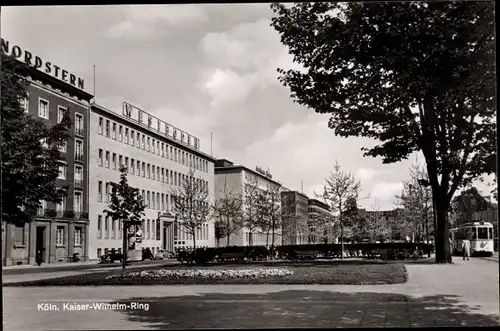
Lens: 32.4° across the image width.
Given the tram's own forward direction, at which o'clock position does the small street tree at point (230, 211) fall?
The small street tree is roughly at 4 o'clock from the tram.

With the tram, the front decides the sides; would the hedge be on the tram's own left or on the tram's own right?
on the tram's own right

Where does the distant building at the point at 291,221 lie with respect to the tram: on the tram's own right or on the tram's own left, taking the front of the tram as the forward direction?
on the tram's own right

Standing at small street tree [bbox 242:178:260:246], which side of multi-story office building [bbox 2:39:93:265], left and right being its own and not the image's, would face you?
left

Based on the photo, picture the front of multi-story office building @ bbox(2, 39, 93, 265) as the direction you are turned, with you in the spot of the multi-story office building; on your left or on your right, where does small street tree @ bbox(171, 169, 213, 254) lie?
on your left

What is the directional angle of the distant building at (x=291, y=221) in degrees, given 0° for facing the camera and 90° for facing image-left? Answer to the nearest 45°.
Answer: approximately 315°

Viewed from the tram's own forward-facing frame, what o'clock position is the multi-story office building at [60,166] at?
The multi-story office building is roughly at 2 o'clock from the tram.
